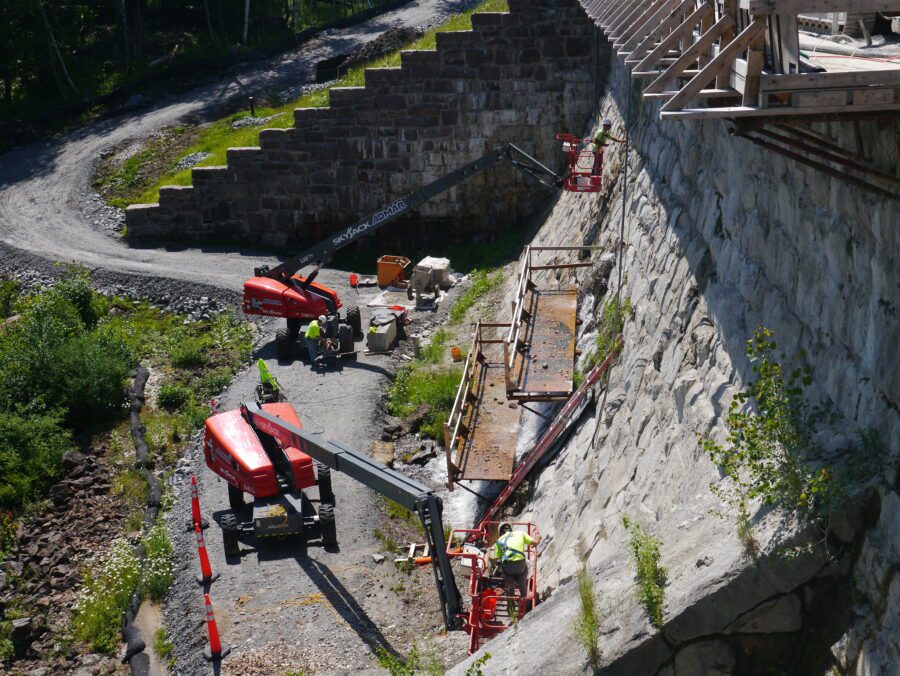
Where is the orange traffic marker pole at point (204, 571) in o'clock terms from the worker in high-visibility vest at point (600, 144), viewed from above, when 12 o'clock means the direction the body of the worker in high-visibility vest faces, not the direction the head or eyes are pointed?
The orange traffic marker pole is roughly at 4 o'clock from the worker in high-visibility vest.

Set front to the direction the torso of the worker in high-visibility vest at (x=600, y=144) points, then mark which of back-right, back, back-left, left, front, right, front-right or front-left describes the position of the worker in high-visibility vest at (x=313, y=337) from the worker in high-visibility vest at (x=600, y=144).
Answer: back

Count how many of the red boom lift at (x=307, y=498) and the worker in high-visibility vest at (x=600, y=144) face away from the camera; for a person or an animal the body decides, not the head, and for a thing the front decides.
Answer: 0

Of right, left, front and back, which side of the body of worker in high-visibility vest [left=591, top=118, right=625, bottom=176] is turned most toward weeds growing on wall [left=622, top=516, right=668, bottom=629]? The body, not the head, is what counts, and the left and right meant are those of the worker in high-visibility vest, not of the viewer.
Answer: right

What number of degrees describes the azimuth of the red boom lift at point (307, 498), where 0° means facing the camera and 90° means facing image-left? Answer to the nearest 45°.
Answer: approximately 315°

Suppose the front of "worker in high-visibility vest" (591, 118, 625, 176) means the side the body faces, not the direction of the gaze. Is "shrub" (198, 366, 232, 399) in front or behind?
behind

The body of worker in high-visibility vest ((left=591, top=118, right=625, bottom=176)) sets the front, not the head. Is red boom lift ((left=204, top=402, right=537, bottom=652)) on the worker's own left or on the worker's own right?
on the worker's own right

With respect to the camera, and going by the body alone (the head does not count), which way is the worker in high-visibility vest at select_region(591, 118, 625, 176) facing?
to the viewer's right
